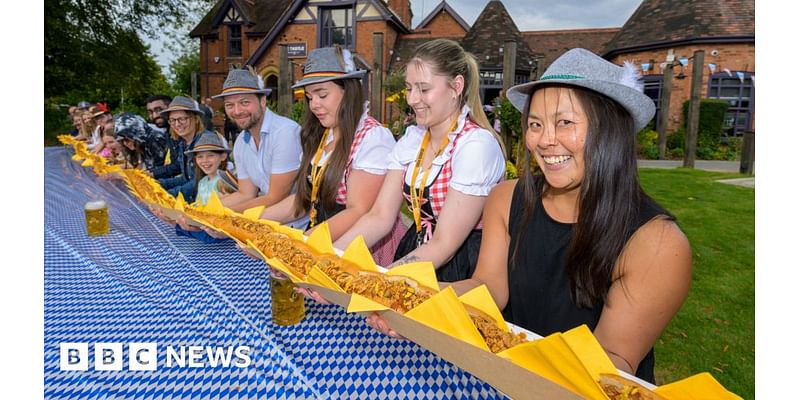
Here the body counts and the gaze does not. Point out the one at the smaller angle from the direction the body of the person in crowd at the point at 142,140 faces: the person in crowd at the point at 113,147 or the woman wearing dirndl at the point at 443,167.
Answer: the woman wearing dirndl

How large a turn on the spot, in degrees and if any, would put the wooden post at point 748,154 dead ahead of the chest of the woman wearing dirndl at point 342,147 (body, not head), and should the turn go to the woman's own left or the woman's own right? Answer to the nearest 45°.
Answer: approximately 180°

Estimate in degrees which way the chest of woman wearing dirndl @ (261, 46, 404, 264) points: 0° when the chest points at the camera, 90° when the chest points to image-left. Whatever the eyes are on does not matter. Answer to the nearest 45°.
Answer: approximately 45°

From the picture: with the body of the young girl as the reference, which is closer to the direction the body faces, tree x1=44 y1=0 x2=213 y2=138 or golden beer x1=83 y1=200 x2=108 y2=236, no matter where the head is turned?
the golden beer

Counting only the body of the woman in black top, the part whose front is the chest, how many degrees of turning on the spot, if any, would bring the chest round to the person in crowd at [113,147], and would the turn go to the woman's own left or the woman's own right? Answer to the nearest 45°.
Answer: approximately 90° to the woman's own right

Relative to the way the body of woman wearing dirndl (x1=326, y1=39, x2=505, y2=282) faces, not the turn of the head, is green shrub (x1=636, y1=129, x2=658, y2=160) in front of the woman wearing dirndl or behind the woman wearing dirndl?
behind

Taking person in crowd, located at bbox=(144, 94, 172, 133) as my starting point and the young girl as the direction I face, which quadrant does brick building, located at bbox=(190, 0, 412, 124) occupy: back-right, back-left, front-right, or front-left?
back-left

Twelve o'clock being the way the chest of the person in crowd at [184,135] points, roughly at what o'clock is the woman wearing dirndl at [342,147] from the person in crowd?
The woman wearing dirndl is roughly at 10 o'clock from the person in crowd.
